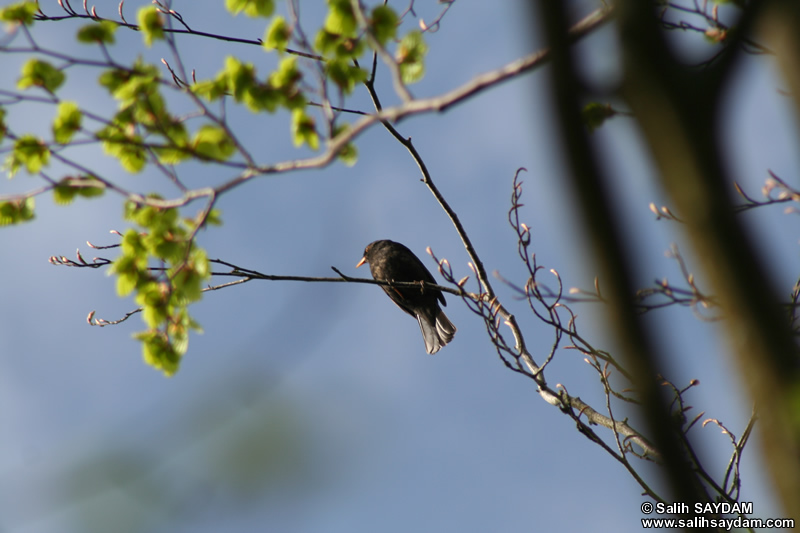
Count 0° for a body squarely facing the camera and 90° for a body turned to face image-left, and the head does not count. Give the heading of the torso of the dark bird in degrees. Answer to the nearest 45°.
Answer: approximately 90°
